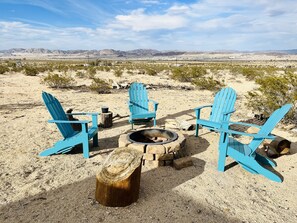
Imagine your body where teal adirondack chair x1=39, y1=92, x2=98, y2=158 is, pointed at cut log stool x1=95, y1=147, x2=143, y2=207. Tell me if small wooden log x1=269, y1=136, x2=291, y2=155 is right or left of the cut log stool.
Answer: left

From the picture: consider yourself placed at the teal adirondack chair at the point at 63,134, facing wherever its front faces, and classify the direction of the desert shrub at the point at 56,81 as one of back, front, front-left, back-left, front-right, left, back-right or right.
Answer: left

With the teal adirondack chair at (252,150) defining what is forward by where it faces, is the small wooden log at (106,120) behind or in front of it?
in front

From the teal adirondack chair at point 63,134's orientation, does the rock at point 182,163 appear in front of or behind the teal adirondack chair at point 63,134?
in front

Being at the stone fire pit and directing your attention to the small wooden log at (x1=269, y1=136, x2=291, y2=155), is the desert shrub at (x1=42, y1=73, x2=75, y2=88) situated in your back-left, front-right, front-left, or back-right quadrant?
back-left

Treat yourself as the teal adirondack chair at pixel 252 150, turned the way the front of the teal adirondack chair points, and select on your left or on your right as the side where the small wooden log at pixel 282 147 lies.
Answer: on your right

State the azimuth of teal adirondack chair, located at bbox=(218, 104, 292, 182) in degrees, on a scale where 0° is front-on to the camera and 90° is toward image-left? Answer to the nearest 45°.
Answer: approximately 90°

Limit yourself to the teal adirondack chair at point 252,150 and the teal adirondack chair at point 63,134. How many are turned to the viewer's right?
1

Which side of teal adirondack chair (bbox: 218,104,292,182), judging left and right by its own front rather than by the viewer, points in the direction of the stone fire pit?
front

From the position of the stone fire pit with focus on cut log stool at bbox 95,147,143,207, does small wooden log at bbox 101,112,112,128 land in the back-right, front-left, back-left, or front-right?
back-right

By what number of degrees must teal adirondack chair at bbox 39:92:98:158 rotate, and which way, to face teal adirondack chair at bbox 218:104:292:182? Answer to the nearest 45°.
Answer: approximately 45° to its right

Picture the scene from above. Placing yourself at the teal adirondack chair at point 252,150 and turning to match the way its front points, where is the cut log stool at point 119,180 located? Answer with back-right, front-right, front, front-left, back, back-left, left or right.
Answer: front-left

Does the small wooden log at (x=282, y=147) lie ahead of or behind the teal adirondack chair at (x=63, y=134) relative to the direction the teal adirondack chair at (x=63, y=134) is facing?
ahead

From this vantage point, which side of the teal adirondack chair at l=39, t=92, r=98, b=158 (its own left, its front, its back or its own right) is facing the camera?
right

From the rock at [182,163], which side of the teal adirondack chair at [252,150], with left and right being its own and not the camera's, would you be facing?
front
